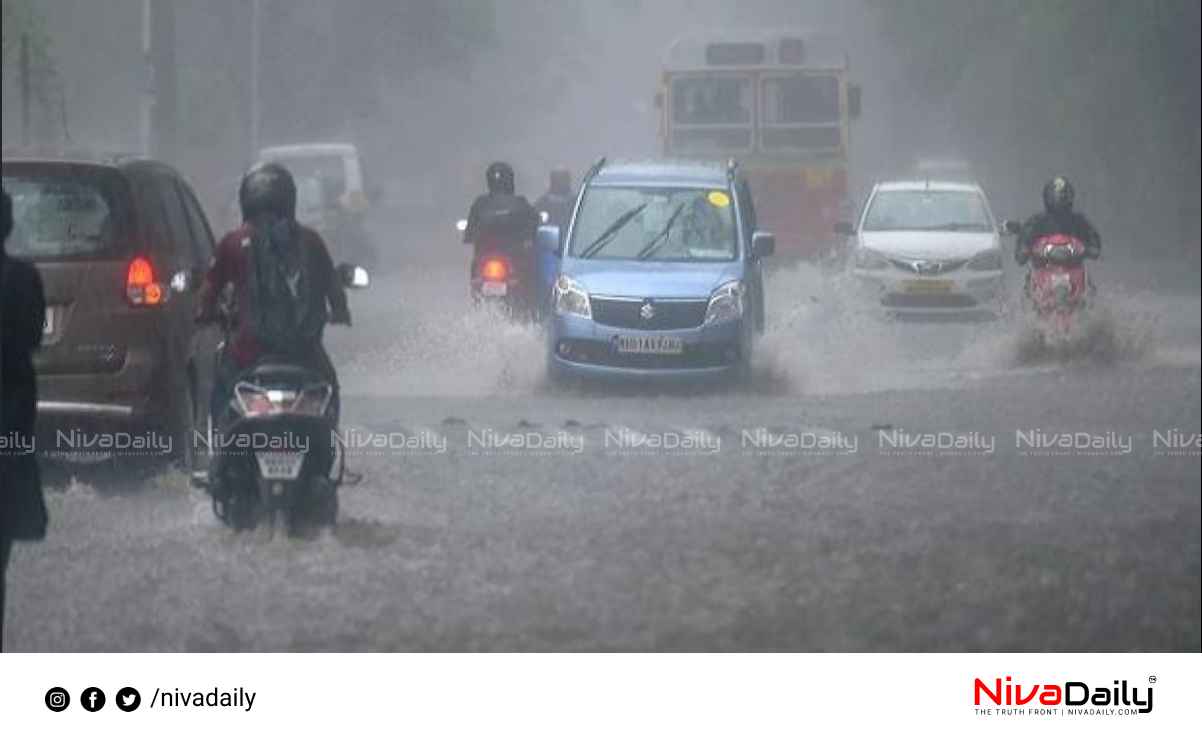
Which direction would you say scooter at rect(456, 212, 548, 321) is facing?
away from the camera

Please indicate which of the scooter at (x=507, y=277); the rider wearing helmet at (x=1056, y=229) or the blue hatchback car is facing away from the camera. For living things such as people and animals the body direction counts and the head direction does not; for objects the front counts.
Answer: the scooter

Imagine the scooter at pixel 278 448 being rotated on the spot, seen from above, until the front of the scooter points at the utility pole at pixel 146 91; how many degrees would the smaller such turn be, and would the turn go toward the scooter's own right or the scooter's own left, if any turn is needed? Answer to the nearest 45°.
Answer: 0° — it already faces it

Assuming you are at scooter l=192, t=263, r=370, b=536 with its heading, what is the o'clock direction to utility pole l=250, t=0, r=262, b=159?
The utility pole is roughly at 12 o'clock from the scooter.

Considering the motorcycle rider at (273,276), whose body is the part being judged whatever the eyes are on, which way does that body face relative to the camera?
away from the camera

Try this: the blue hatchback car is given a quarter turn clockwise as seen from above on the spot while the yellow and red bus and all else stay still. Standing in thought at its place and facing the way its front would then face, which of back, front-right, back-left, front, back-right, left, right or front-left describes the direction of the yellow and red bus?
right

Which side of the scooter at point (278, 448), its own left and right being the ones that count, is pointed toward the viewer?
back
